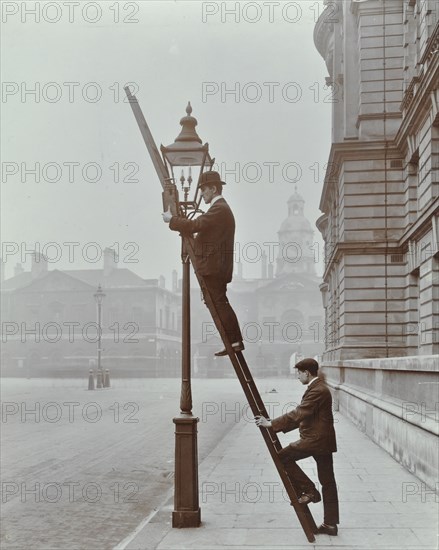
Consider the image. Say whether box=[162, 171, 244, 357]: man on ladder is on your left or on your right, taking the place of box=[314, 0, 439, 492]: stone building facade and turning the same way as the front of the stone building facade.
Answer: on your left

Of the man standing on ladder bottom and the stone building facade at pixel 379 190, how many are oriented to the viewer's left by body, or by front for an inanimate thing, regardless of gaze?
2

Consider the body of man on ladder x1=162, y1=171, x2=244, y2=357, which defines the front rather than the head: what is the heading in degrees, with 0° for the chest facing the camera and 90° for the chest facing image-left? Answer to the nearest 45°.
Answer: approximately 90°

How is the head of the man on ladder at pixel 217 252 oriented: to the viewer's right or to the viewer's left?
to the viewer's left

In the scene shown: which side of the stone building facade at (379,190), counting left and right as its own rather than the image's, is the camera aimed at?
left

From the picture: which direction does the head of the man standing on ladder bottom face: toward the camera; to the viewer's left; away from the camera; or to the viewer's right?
to the viewer's left

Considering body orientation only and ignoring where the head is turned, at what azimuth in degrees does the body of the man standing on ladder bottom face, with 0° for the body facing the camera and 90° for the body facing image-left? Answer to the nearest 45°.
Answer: approximately 90°
